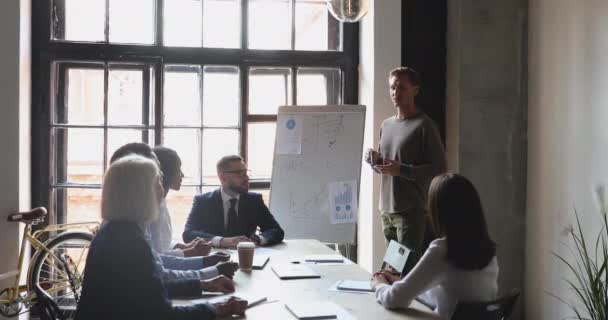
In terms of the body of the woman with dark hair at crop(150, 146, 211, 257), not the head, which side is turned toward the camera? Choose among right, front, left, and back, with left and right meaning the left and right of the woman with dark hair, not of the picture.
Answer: right

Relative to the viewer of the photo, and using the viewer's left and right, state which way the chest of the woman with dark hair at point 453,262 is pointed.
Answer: facing away from the viewer and to the left of the viewer

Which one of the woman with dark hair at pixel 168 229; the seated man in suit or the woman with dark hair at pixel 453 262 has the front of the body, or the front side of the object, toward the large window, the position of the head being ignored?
the woman with dark hair at pixel 453 262

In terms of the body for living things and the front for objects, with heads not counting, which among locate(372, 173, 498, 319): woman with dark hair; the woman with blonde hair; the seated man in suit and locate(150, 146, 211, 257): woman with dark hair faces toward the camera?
the seated man in suit

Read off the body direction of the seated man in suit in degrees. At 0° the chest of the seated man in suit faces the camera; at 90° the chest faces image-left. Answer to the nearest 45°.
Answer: approximately 0°

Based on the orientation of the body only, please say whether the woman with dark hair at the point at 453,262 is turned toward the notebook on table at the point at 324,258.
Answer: yes

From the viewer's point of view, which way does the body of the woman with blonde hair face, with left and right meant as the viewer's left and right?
facing away from the viewer and to the right of the viewer

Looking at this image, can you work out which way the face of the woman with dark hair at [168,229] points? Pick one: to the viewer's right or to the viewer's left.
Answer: to the viewer's right

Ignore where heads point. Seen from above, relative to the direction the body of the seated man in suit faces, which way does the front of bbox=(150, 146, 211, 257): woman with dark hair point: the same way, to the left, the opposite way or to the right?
to the left

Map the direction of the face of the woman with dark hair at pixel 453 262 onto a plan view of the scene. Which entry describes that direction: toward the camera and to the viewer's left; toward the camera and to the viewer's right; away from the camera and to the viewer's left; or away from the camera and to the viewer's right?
away from the camera and to the viewer's left

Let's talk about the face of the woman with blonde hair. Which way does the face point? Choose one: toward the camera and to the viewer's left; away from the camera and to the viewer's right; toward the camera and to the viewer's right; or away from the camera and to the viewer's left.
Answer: away from the camera and to the viewer's right

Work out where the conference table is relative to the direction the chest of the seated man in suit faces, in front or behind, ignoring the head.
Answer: in front

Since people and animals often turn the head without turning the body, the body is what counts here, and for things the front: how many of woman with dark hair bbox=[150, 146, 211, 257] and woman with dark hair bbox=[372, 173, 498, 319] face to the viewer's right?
1
